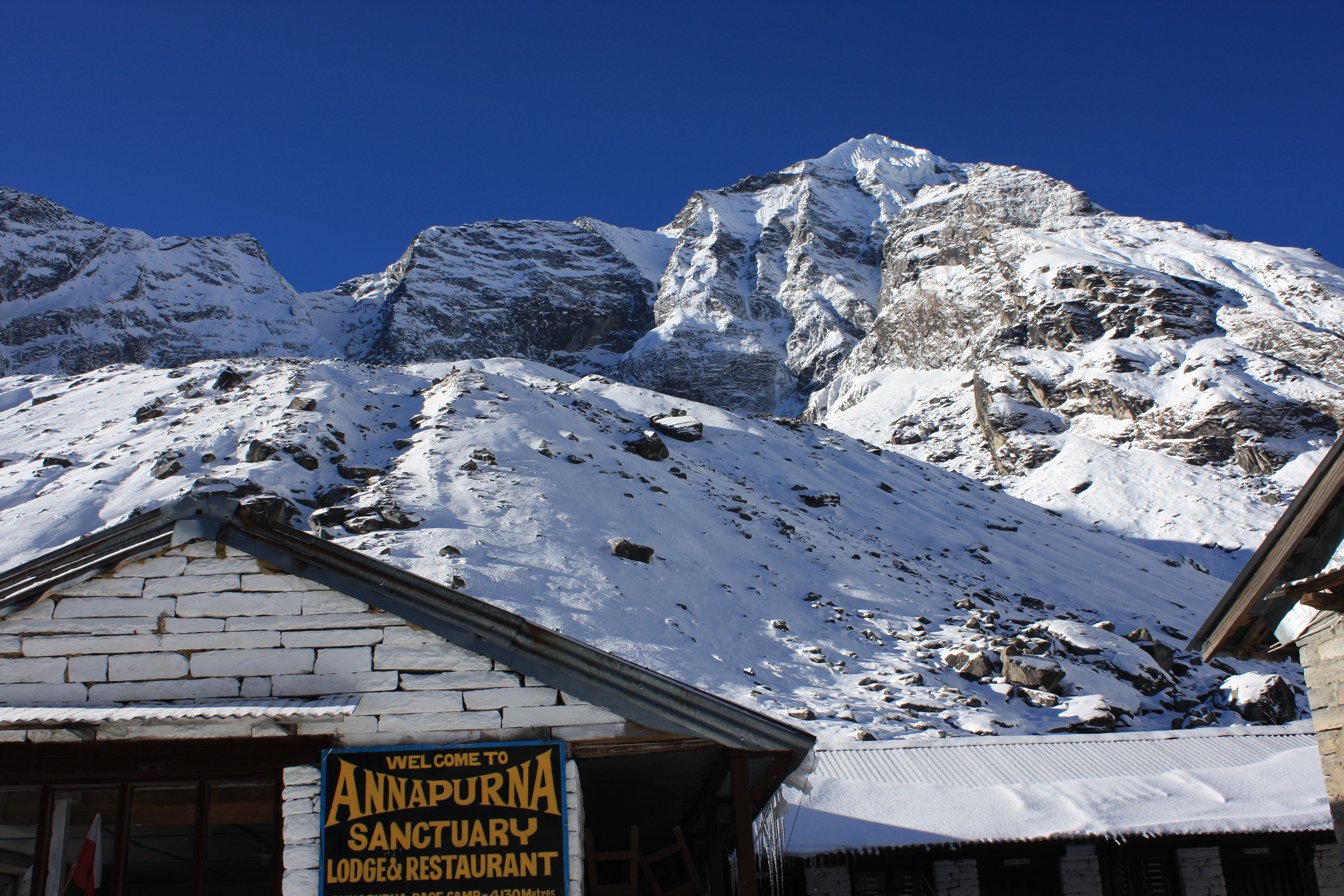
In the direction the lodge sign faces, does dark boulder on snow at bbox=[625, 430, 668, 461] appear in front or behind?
behind

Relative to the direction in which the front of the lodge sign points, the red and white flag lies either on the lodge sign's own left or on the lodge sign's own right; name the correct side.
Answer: on the lodge sign's own right

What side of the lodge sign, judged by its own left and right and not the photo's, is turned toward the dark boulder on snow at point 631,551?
back

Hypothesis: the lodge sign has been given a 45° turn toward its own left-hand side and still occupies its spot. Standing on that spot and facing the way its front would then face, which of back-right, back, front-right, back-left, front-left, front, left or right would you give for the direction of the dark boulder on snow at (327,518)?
back-left

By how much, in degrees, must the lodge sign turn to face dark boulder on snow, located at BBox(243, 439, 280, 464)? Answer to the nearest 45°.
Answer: approximately 180°

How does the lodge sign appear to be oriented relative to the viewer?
toward the camera

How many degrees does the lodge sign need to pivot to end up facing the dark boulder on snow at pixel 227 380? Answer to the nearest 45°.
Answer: approximately 180°

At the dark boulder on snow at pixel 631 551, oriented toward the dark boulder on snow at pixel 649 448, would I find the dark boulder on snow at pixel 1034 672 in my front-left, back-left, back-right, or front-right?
back-right
